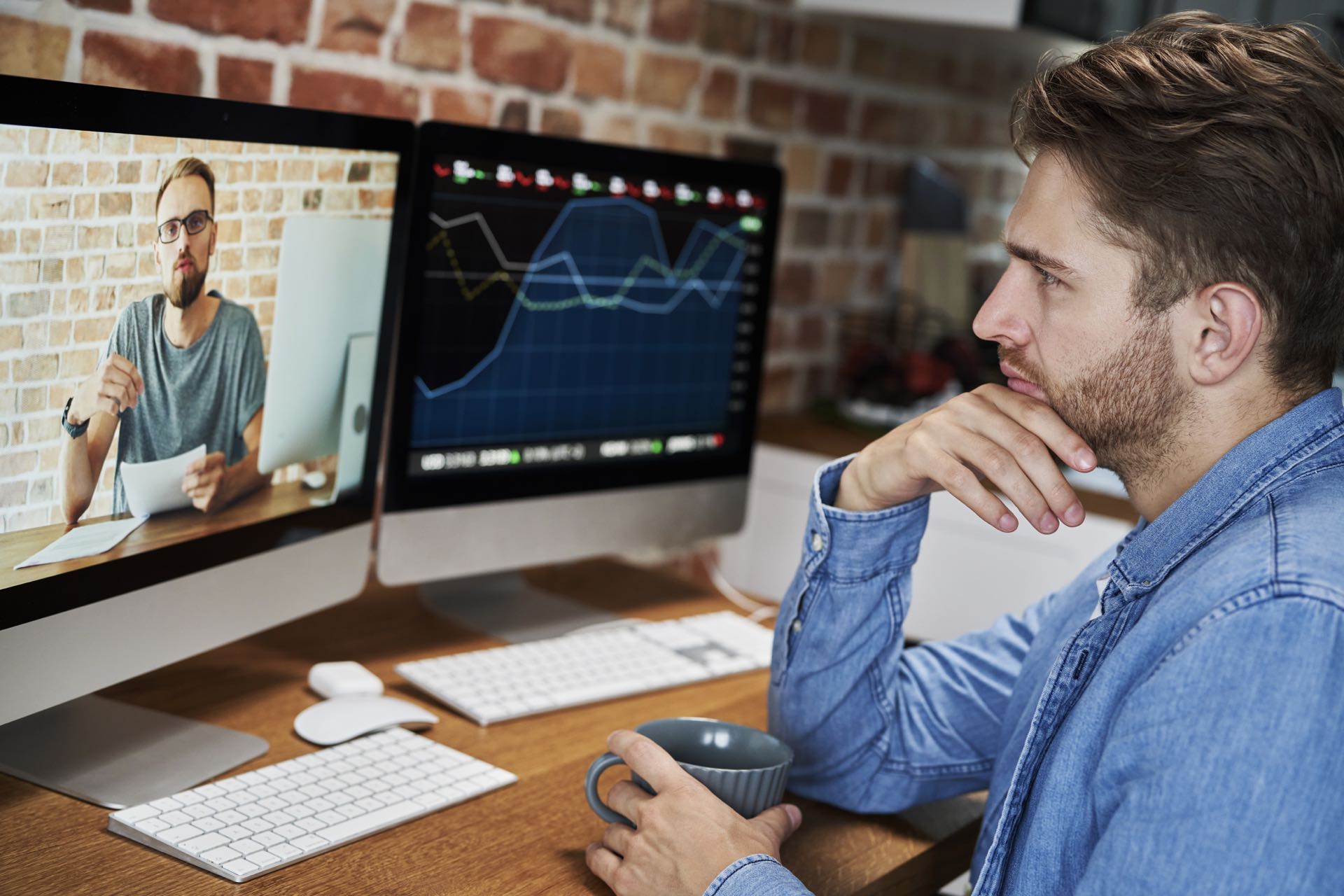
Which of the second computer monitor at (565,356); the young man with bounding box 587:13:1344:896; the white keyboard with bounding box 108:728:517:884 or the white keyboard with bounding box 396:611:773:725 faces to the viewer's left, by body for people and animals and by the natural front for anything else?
the young man

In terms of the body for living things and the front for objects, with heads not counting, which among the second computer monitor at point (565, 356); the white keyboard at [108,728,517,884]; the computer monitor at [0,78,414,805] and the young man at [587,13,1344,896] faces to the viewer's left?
the young man

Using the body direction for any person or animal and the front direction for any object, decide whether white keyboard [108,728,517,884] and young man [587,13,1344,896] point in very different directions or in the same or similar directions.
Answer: very different directions

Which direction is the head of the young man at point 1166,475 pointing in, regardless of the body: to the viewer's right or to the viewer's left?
to the viewer's left

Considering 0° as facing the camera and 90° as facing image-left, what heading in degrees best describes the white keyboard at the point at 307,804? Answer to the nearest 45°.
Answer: approximately 315°

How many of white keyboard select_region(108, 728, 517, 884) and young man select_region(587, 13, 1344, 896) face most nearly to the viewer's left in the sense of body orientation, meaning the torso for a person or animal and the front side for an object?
1

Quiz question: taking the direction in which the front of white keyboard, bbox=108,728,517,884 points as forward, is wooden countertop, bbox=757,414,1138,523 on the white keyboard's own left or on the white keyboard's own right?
on the white keyboard's own left

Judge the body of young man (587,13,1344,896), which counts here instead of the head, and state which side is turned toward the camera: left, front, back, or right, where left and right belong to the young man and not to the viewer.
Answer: left

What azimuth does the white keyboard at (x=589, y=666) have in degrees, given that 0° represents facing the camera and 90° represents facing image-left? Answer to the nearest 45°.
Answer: approximately 315°

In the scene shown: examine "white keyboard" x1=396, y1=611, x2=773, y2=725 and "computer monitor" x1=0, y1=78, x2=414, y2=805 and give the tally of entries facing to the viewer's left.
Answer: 0

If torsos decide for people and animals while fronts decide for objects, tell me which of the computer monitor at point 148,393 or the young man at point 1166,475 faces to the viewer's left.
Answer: the young man

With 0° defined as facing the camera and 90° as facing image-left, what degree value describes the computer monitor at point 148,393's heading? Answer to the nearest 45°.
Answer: approximately 315°
